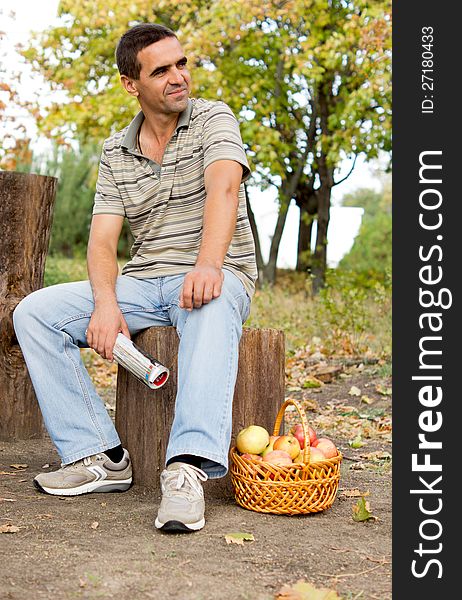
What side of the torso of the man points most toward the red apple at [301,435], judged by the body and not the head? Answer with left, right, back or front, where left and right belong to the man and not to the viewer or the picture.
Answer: left

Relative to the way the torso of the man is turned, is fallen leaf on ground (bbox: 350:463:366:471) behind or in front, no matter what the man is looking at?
behind

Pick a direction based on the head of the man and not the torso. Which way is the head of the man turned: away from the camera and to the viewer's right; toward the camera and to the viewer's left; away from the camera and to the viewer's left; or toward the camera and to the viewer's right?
toward the camera and to the viewer's right

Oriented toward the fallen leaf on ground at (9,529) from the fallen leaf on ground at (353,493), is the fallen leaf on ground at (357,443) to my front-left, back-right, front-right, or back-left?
back-right

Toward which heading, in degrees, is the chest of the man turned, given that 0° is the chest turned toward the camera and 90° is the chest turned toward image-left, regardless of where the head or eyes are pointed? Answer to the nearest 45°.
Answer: approximately 45°
